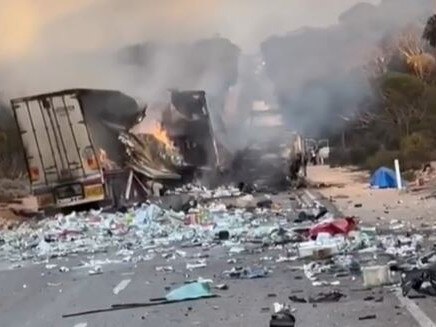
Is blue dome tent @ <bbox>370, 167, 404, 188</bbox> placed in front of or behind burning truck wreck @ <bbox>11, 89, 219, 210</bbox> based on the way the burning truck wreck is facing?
in front

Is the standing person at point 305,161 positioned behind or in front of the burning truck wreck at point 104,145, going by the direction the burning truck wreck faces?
in front
